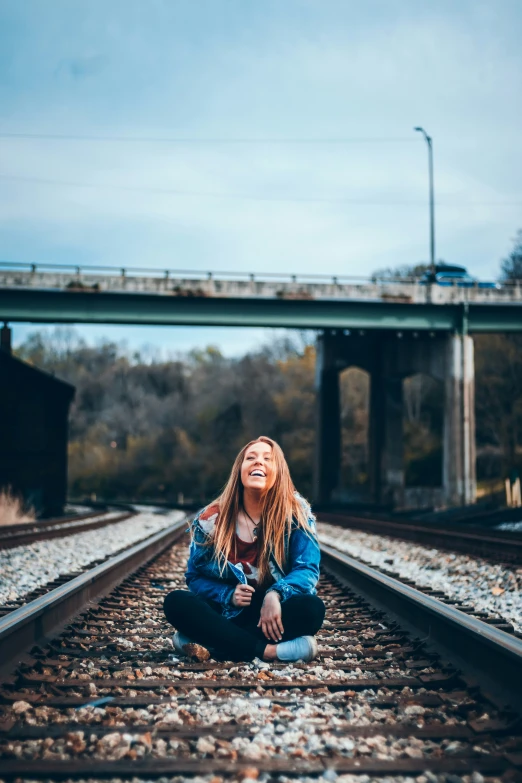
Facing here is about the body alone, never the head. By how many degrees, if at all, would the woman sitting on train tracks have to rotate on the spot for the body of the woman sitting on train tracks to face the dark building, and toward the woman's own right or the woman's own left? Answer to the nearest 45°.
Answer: approximately 180°

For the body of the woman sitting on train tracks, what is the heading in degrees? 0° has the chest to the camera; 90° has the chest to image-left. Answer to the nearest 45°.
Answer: approximately 0°

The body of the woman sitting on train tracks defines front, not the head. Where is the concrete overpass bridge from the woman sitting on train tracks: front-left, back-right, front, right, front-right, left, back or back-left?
back

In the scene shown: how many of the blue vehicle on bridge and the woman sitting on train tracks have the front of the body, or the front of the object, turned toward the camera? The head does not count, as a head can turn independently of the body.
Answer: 1

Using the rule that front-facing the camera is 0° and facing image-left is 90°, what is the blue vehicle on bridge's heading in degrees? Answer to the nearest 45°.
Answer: approximately 270°

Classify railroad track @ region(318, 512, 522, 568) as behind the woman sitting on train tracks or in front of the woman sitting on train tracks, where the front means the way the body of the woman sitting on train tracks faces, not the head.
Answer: behind
